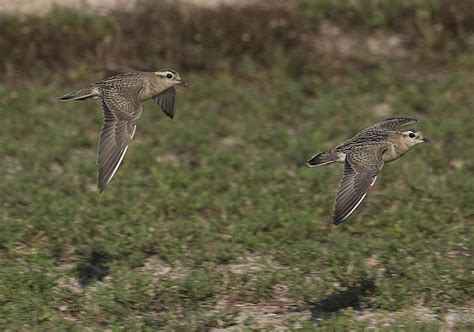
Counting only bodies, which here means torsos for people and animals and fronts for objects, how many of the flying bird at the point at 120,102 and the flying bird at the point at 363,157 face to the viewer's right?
2

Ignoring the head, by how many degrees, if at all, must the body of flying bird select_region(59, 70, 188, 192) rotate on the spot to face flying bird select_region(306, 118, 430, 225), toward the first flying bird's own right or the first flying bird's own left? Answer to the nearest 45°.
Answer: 0° — it already faces it

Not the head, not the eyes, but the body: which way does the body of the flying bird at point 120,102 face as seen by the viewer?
to the viewer's right

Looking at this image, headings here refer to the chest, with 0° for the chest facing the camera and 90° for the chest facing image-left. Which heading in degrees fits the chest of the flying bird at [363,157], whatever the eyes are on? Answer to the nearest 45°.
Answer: approximately 270°

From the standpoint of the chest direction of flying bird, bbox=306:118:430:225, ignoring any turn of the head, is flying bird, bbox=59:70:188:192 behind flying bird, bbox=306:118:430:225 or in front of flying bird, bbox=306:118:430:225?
behind
